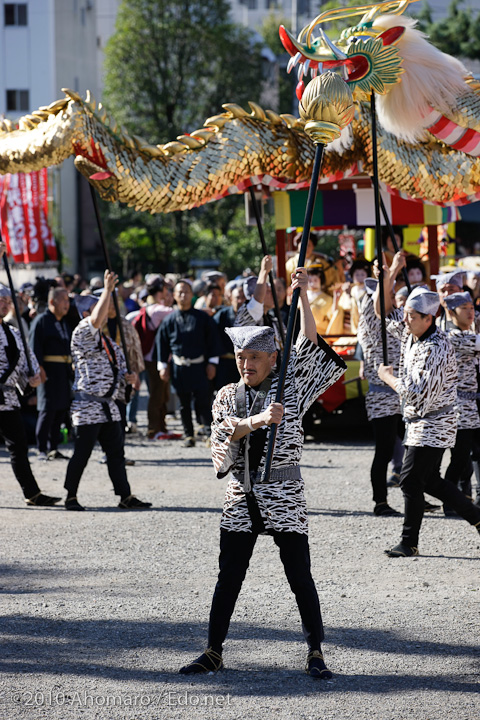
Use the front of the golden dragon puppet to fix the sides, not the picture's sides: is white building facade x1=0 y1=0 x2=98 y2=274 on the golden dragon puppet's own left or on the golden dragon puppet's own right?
on the golden dragon puppet's own right

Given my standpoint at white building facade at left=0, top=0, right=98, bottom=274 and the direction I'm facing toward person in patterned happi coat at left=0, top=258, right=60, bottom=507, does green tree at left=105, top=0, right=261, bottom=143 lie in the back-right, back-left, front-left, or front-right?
front-left

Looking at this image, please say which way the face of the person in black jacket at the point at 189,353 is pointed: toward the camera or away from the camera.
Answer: toward the camera

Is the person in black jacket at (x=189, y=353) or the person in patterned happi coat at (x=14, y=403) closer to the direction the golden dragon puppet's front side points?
the person in patterned happi coat

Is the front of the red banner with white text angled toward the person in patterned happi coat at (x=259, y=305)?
yes

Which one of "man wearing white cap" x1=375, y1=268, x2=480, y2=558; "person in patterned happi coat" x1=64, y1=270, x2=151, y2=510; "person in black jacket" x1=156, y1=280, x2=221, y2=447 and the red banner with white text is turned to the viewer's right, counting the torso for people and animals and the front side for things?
the person in patterned happi coat

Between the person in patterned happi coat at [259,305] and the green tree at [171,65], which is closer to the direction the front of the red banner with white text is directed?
the person in patterned happi coat

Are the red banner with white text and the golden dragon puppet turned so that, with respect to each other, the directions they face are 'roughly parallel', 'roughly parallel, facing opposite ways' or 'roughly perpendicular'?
roughly perpendicular

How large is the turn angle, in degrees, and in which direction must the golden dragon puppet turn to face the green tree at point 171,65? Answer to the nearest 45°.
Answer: approximately 90° to its right

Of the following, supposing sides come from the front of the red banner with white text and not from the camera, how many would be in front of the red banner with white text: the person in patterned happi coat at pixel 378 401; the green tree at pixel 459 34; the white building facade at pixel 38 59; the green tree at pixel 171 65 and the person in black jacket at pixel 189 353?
2

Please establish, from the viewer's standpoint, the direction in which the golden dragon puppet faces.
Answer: facing to the left of the viewer

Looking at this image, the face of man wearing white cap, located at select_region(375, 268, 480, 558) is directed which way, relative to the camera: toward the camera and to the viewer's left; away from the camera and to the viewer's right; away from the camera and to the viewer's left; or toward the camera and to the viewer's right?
toward the camera and to the viewer's left

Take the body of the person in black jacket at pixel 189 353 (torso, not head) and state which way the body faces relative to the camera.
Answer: toward the camera

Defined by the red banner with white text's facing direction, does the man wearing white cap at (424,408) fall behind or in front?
in front

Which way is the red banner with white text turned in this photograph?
toward the camera
